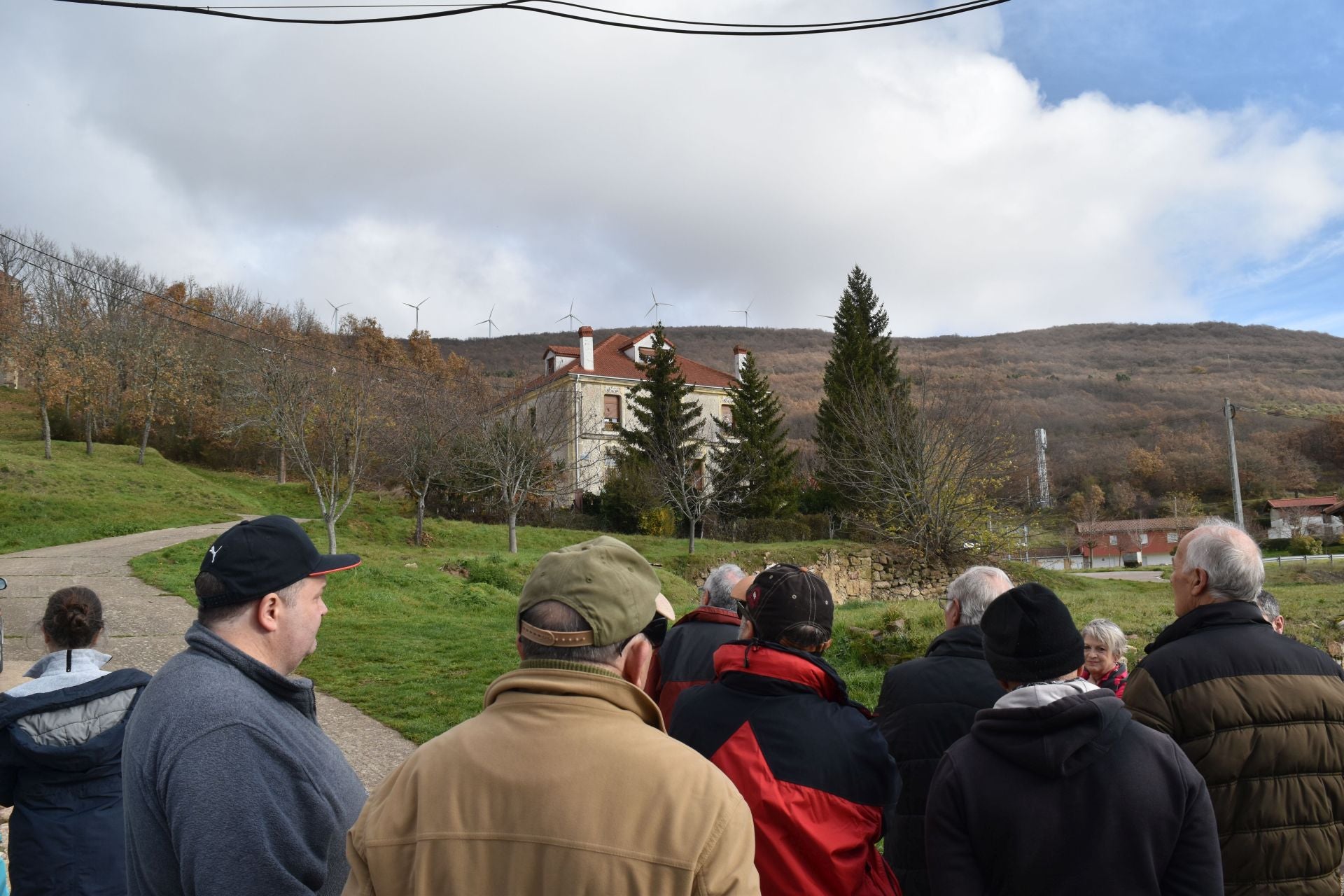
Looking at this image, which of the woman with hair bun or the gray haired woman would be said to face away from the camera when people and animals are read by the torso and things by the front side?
the woman with hair bun

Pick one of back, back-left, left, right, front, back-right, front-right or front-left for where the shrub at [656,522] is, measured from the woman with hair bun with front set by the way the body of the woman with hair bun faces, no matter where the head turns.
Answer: front-right

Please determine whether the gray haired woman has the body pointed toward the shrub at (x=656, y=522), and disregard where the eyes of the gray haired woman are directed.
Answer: no

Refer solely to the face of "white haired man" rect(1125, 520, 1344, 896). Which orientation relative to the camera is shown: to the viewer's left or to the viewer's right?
to the viewer's left

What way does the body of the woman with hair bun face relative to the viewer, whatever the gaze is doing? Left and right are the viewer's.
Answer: facing away from the viewer

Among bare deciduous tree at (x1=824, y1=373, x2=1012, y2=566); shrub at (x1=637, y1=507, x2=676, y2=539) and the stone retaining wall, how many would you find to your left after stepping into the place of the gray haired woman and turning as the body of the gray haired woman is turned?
0

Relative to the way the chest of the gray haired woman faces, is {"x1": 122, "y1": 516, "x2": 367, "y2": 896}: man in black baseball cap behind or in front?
in front

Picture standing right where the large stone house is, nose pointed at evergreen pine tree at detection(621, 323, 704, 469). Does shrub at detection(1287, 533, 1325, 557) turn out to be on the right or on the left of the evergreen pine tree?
left

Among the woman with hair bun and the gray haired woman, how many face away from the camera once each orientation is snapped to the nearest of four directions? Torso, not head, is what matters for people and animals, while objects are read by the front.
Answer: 1

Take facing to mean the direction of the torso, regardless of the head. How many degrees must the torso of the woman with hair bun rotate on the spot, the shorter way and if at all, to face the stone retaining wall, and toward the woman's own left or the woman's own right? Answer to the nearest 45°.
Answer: approximately 45° to the woman's own right

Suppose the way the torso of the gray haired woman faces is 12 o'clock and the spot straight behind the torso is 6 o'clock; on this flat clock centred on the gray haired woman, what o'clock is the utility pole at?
The utility pole is roughly at 5 o'clock from the gray haired woman.

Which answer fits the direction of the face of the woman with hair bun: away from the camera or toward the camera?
away from the camera
